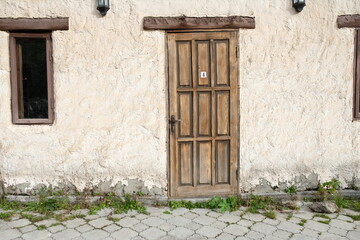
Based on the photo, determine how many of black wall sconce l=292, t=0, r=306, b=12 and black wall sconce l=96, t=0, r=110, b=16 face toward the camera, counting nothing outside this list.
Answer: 2

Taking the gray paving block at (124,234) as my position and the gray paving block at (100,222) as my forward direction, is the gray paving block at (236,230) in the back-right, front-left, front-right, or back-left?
back-right

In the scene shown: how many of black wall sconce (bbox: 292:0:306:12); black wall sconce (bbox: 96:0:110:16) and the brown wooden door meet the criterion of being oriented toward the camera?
3

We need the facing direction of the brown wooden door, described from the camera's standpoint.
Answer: facing the viewer

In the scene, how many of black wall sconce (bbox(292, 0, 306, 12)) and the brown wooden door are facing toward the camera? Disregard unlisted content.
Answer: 2

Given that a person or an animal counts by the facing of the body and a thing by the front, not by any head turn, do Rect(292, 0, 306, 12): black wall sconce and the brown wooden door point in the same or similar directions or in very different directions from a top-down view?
same or similar directions

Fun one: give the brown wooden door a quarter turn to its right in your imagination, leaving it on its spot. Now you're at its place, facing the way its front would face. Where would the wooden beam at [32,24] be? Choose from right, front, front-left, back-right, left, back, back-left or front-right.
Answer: front

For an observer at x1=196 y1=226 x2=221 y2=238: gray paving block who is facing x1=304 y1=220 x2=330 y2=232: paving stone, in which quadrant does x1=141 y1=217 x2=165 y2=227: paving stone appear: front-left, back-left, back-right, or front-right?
back-left

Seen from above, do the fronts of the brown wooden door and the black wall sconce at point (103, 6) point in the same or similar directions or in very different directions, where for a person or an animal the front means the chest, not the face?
same or similar directions

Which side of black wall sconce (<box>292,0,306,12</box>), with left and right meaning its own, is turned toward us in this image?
front
